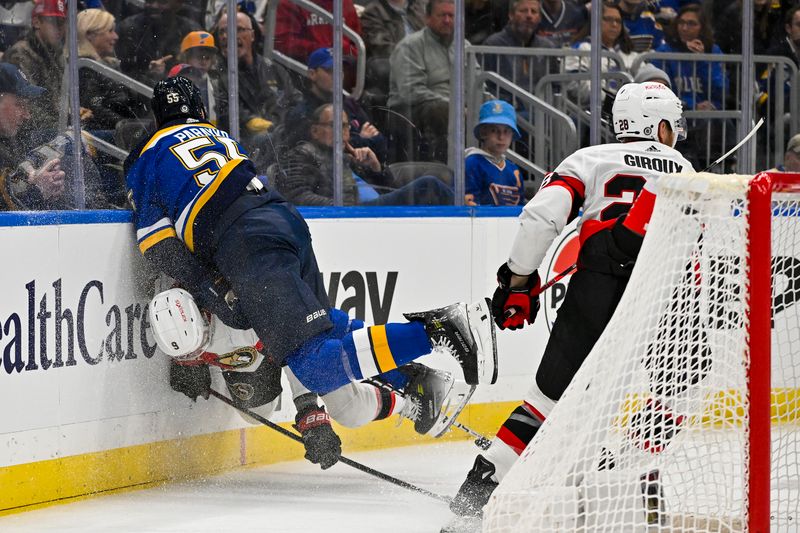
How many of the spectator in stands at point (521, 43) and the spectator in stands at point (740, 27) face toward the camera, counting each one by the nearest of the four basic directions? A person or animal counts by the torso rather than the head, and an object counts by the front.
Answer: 2

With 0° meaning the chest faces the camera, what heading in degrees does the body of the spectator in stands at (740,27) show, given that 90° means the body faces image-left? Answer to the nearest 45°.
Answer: approximately 0°

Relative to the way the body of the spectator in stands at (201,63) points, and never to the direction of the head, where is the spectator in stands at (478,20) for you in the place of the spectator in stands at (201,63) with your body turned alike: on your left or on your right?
on your left

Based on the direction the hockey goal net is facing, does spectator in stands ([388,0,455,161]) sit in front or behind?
behind

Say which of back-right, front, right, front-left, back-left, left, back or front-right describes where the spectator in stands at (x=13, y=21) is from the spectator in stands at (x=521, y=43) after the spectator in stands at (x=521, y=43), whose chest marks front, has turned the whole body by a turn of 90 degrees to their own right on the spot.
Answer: front-left

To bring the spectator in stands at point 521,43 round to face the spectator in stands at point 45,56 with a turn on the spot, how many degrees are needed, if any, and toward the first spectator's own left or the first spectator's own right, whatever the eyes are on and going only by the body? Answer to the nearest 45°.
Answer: approximately 45° to the first spectator's own right

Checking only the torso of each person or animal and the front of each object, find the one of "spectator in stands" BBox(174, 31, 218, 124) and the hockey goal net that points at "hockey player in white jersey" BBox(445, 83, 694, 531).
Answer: the spectator in stands

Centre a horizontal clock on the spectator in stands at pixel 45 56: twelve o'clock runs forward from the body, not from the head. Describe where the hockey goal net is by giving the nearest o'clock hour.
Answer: The hockey goal net is roughly at 12 o'clock from the spectator in stands.

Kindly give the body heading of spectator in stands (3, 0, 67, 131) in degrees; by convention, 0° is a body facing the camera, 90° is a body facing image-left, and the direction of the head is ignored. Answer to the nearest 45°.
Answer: approximately 315°
